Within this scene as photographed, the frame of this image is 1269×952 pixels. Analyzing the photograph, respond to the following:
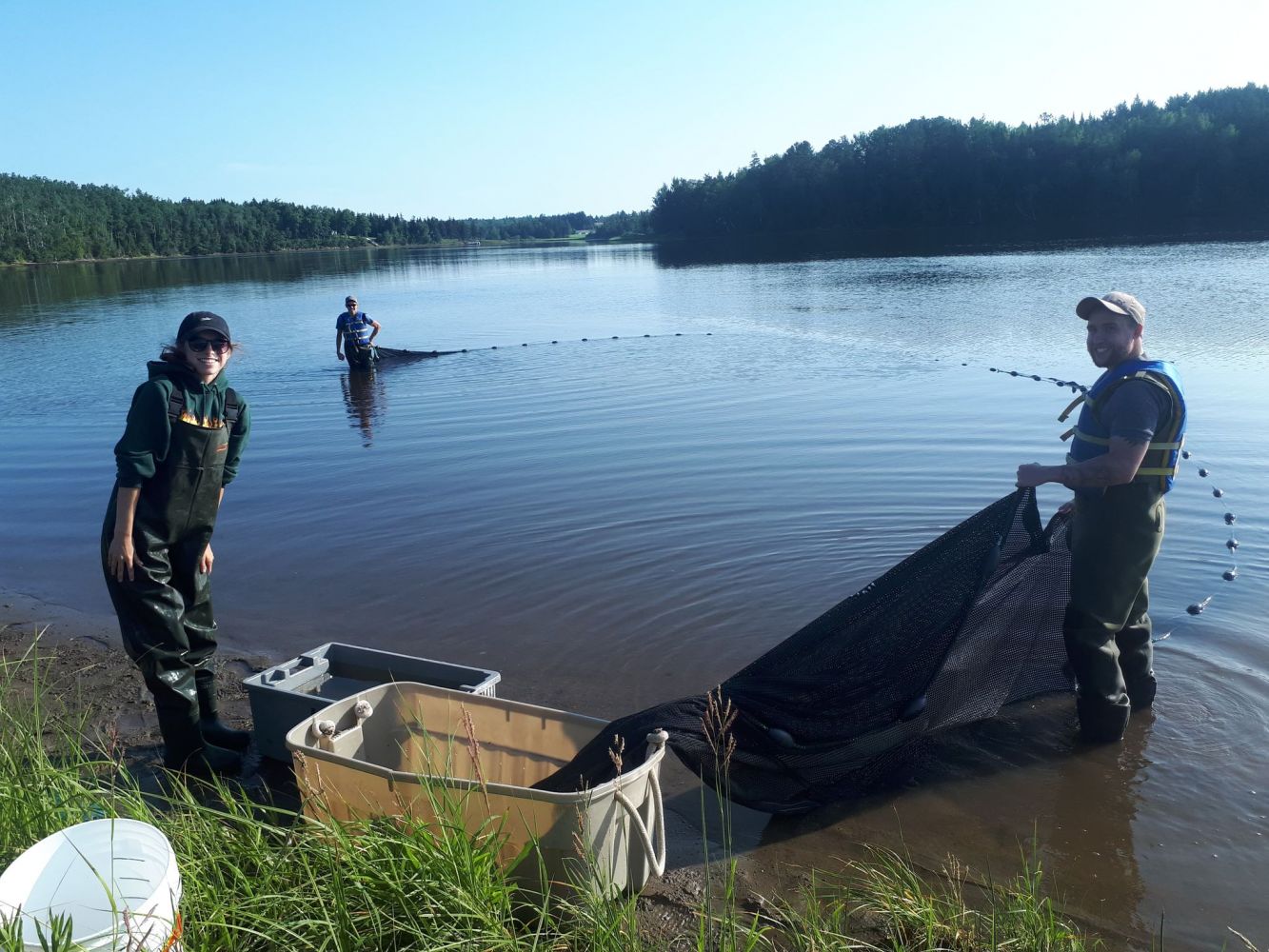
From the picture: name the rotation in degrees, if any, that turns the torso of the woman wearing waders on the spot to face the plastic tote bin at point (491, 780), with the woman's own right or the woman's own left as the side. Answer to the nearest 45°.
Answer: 0° — they already face it

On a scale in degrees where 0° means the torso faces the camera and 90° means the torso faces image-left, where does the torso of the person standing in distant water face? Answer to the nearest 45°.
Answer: approximately 0°

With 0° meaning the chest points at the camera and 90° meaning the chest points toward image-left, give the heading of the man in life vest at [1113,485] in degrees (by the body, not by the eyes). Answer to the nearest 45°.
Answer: approximately 90°

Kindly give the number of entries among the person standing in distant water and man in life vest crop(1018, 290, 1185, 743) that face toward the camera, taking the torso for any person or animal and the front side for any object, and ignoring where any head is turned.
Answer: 1

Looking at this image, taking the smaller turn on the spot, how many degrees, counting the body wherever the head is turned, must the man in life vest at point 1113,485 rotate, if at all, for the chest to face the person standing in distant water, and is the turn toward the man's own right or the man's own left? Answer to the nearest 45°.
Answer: approximately 45° to the man's own right

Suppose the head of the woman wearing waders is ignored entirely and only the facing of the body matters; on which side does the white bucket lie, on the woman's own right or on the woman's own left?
on the woman's own right

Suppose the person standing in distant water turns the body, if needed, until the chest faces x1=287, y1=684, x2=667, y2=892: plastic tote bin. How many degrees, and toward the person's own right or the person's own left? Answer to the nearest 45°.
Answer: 0° — they already face it
